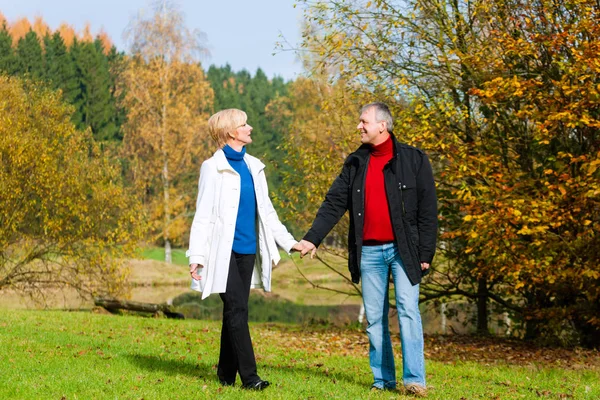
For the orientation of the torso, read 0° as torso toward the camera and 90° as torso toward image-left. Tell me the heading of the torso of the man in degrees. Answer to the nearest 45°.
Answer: approximately 45°

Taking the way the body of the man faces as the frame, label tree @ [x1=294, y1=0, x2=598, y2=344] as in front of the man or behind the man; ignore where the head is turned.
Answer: behind

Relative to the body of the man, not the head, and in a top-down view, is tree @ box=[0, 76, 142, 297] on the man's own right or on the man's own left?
on the man's own right

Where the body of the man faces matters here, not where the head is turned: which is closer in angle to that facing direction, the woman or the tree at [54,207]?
the woman

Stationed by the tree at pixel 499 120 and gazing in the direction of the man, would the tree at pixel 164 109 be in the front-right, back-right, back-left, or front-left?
back-right

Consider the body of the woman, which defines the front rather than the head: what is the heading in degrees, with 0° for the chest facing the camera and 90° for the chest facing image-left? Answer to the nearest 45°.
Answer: approximately 315°

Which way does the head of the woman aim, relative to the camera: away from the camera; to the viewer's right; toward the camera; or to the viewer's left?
to the viewer's right
